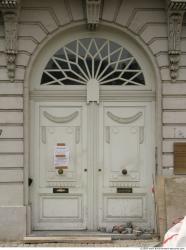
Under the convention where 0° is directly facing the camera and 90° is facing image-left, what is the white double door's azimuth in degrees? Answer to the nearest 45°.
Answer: approximately 0°
